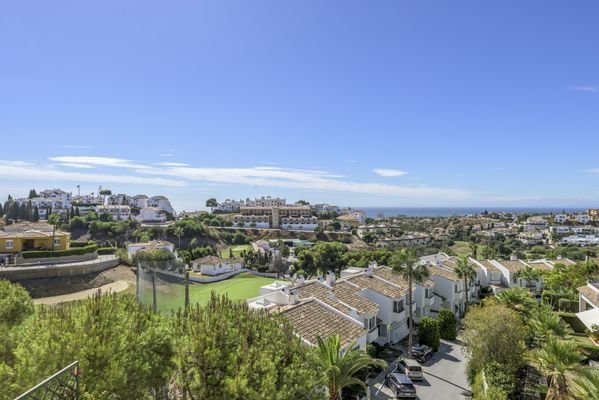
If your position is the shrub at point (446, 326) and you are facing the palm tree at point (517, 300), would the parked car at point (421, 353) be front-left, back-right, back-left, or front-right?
back-right

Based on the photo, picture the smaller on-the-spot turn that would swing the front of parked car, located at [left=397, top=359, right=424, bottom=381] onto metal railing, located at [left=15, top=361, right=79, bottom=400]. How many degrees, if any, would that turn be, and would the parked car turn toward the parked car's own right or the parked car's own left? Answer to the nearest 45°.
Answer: approximately 135° to the parked car's own left

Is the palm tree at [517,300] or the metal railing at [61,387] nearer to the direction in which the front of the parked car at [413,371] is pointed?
the metal railing

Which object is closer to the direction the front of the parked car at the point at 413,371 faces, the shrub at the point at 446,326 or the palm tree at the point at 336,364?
the palm tree

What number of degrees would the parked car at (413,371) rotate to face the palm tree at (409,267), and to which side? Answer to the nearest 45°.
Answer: approximately 45° to its right

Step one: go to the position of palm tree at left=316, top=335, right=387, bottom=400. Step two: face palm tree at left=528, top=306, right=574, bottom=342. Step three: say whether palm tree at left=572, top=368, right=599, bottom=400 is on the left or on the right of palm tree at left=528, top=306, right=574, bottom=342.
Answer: right
